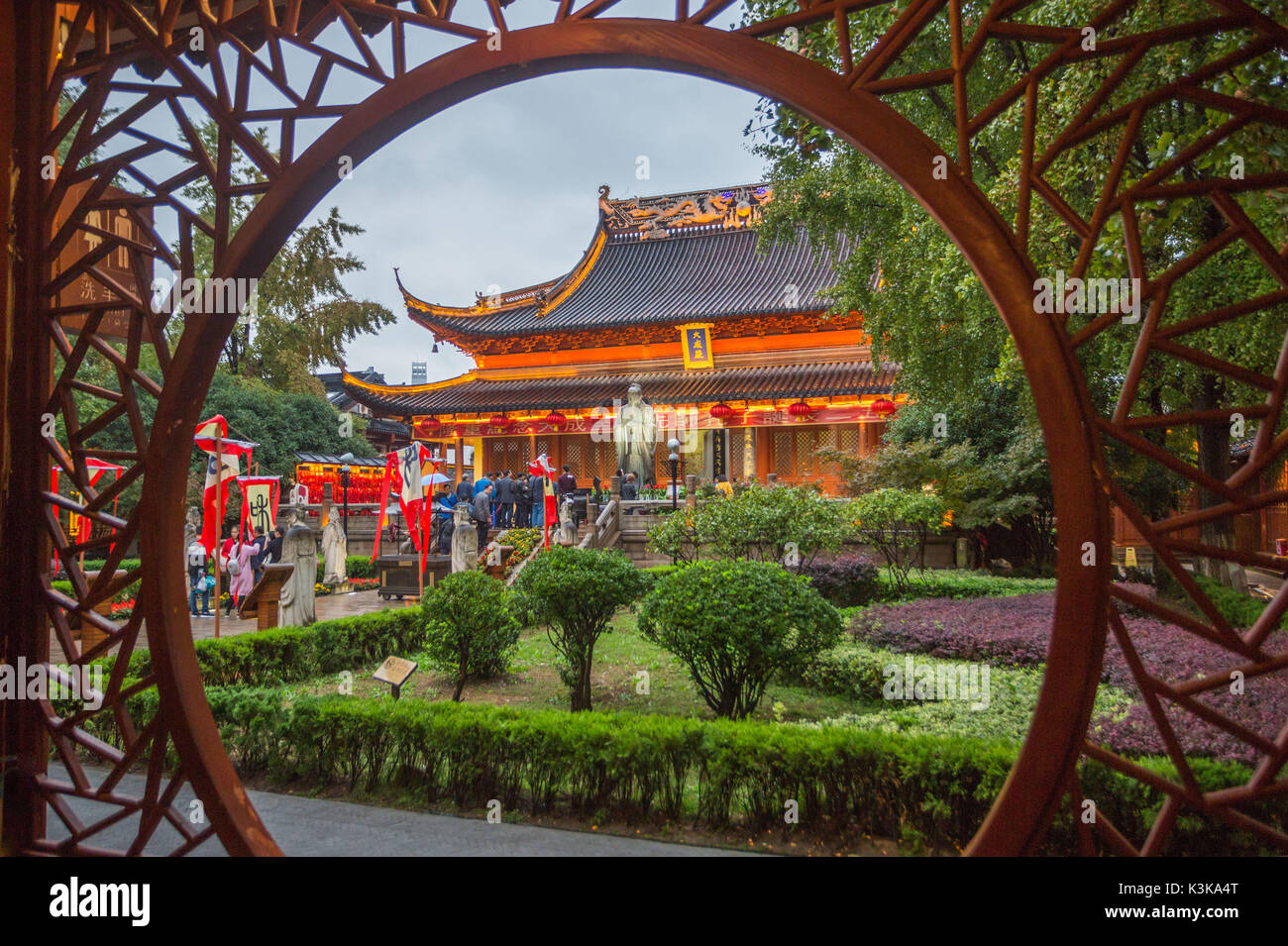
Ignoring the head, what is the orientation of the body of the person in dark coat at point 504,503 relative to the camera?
away from the camera

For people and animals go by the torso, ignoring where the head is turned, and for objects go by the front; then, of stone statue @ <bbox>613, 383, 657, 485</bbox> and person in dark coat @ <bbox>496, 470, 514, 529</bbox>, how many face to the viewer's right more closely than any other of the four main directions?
0

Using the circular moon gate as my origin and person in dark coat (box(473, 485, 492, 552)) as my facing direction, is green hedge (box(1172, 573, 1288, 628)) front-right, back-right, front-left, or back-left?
front-right

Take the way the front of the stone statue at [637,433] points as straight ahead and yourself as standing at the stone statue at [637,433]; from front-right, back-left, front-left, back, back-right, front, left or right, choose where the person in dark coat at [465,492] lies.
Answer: front-right

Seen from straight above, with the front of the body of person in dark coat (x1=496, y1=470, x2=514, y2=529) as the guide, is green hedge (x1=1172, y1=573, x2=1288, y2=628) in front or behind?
behind

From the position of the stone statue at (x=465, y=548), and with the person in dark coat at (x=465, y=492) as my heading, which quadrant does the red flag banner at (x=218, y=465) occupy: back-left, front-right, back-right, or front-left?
back-left

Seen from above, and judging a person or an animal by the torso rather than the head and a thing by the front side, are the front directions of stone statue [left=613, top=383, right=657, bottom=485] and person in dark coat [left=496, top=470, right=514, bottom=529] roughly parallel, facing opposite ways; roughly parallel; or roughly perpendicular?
roughly parallel, facing opposite ways

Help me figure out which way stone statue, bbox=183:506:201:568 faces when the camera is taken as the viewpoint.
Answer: facing to the right of the viewer

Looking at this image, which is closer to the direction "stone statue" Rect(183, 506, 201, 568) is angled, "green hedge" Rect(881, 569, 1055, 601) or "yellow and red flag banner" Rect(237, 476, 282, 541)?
the green hedge

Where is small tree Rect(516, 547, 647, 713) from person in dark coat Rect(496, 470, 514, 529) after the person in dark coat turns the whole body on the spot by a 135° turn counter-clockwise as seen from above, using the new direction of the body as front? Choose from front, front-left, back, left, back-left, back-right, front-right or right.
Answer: front-left
